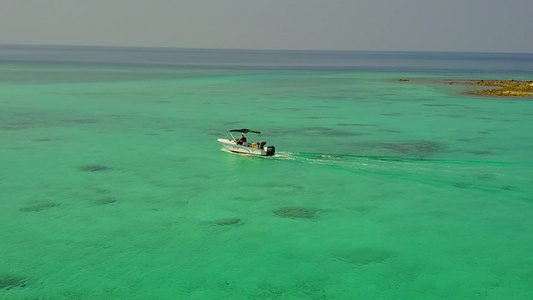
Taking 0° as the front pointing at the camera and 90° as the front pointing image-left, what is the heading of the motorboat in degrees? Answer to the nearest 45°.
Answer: approximately 135°
